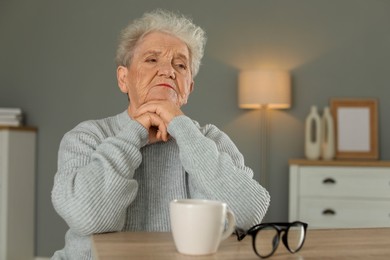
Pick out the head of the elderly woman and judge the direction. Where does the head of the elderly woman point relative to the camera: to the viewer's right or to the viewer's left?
to the viewer's right

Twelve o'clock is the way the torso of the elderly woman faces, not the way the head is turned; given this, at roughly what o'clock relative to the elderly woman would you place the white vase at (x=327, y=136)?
The white vase is roughly at 7 o'clock from the elderly woman.

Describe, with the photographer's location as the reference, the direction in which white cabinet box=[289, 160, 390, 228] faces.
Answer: facing the viewer

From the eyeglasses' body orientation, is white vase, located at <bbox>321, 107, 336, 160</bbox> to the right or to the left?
on its left

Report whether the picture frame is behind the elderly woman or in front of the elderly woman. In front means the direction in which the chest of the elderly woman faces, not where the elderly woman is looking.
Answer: behind

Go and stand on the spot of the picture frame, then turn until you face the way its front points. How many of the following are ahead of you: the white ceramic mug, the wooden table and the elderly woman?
3

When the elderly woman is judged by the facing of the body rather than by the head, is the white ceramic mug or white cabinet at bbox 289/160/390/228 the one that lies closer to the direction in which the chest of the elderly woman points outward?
the white ceramic mug

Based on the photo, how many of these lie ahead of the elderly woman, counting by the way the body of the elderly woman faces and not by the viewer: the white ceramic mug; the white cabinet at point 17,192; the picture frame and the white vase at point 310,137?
1

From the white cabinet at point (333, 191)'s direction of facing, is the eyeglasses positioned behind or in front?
in front

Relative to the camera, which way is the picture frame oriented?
toward the camera

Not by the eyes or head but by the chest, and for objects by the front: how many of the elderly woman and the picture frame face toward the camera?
2

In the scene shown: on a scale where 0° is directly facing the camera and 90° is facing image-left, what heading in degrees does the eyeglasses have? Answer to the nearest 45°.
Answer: approximately 315°

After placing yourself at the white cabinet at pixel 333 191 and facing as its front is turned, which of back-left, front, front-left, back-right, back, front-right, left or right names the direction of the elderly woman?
front

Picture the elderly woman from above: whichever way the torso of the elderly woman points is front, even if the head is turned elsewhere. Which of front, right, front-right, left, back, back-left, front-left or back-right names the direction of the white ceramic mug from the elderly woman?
front
